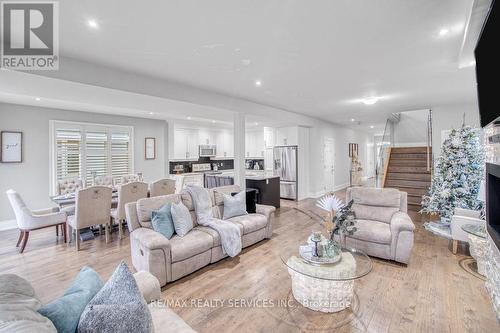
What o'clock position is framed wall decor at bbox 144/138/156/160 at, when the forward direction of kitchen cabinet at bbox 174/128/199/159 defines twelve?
The framed wall decor is roughly at 2 o'clock from the kitchen cabinet.

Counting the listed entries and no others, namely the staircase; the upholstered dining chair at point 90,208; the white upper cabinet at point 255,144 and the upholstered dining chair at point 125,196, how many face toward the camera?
2

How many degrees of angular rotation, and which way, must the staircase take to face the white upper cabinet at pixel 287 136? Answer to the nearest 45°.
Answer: approximately 45° to its right

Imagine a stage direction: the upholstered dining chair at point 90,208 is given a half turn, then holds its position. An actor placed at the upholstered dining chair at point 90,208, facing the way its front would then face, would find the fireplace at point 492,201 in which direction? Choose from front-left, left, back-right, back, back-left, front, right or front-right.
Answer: front

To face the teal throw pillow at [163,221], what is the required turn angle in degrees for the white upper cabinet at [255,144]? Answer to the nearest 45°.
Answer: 0° — it already faces it

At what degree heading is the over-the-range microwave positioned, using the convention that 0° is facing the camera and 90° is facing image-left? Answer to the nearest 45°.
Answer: approximately 0°

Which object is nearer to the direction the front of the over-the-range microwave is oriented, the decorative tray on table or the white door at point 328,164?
the decorative tray on table

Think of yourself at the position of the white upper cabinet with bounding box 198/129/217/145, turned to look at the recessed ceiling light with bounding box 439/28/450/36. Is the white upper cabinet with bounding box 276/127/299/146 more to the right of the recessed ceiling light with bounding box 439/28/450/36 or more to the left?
left

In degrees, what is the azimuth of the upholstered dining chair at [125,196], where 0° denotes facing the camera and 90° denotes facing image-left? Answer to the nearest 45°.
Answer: approximately 135°

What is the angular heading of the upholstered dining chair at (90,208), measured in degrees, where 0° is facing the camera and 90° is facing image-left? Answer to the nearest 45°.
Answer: approximately 135°

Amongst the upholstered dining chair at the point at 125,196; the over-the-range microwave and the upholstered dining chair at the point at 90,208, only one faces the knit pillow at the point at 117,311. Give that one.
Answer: the over-the-range microwave

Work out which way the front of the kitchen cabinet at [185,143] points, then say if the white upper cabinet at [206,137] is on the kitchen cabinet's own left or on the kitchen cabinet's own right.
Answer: on the kitchen cabinet's own left

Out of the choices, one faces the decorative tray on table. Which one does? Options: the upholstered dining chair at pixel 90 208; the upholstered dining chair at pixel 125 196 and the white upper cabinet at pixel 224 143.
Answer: the white upper cabinet
